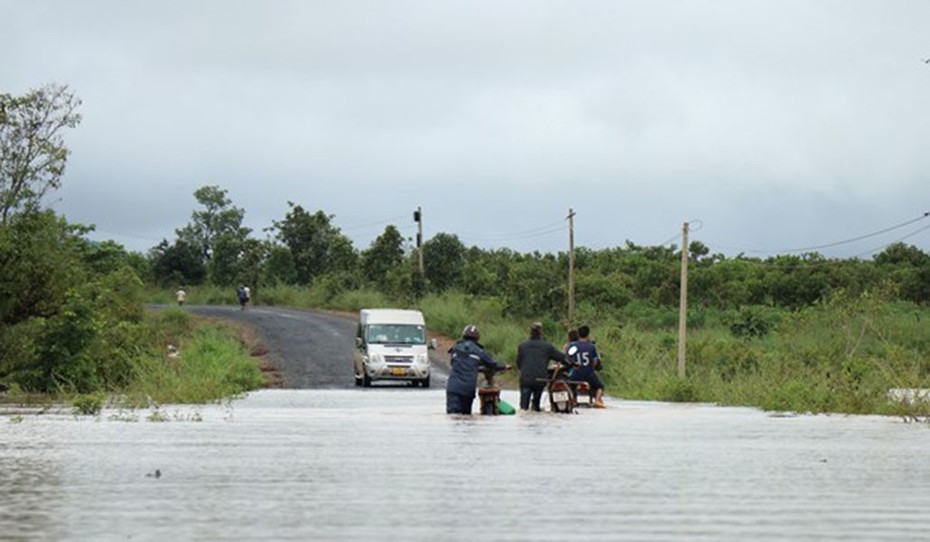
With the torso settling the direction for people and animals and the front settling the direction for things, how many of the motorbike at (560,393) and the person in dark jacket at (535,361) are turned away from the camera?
2

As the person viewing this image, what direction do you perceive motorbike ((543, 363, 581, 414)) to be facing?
facing away from the viewer

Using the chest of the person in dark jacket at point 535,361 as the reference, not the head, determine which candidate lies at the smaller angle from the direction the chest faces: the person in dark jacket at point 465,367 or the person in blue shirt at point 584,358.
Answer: the person in blue shirt

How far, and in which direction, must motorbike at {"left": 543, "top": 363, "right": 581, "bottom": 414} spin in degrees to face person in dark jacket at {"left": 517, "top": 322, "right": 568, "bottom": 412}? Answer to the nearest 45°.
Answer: approximately 135° to its left

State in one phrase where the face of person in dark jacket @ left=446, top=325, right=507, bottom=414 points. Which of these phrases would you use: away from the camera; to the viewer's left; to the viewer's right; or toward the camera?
away from the camera

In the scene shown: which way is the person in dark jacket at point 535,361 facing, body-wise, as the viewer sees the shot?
away from the camera

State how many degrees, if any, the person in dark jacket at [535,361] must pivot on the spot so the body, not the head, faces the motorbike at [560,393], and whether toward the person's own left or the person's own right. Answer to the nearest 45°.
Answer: approximately 45° to the person's own right
